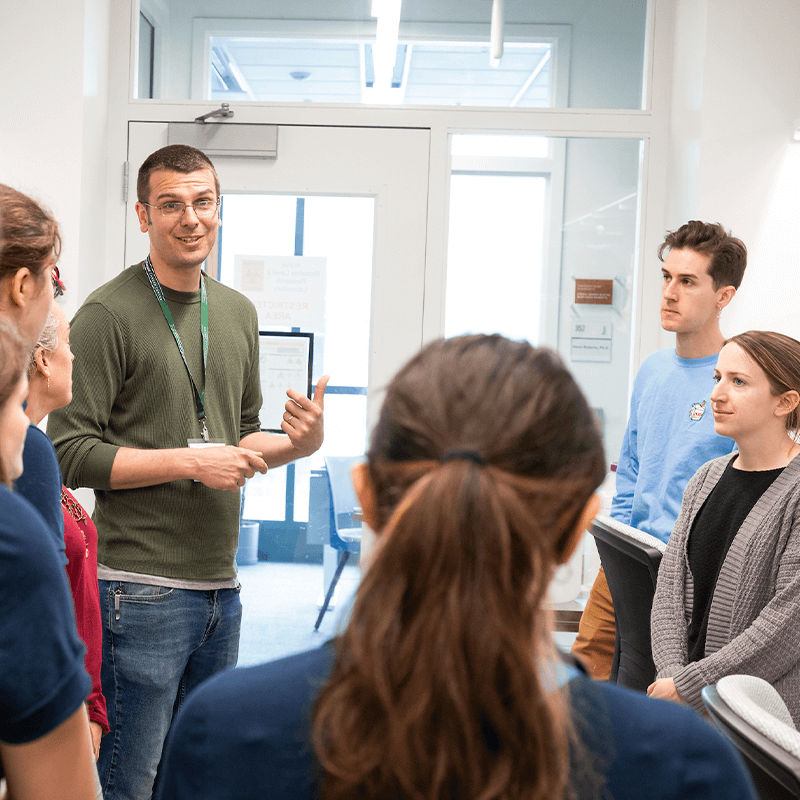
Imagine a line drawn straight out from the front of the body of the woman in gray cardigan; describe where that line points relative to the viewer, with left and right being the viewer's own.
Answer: facing the viewer and to the left of the viewer

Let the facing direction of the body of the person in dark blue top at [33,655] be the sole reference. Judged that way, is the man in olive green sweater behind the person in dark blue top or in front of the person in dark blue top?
in front

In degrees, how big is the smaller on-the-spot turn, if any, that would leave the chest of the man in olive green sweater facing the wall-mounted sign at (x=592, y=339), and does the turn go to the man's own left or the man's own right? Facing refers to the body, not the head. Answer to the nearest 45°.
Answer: approximately 90° to the man's own left

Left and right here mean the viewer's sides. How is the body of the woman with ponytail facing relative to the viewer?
facing away from the viewer

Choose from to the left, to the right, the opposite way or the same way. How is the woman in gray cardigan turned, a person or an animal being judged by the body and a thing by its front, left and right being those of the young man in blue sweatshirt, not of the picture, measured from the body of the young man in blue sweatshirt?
the same way

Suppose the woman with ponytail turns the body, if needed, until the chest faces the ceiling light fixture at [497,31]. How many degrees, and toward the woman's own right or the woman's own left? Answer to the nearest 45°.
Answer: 0° — they already face it

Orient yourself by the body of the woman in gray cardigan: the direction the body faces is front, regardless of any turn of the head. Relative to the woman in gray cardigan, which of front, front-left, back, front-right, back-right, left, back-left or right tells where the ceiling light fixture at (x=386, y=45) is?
right

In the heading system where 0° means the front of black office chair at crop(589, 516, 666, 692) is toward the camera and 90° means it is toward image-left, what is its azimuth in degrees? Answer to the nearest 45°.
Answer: approximately 225°

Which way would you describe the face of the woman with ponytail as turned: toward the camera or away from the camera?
away from the camera
